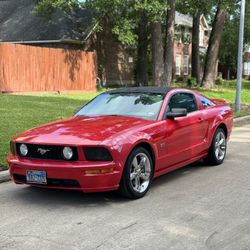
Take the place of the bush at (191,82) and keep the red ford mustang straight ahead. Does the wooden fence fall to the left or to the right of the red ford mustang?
right

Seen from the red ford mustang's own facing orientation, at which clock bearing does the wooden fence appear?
The wooden fence is roughly at 4 o'clock from the red ford mustang.

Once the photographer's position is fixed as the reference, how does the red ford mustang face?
facing the viewer and to the left of the viewer

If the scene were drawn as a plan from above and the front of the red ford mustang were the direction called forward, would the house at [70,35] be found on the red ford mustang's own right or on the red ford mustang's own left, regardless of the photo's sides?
on the red ford mustang's own right

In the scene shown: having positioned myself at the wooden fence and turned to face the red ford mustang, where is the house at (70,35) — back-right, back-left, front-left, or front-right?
back-left

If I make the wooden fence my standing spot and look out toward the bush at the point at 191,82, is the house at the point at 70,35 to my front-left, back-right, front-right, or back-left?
front-left

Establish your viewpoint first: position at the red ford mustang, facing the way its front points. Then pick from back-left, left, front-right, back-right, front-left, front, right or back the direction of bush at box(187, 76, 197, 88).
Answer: back-right
